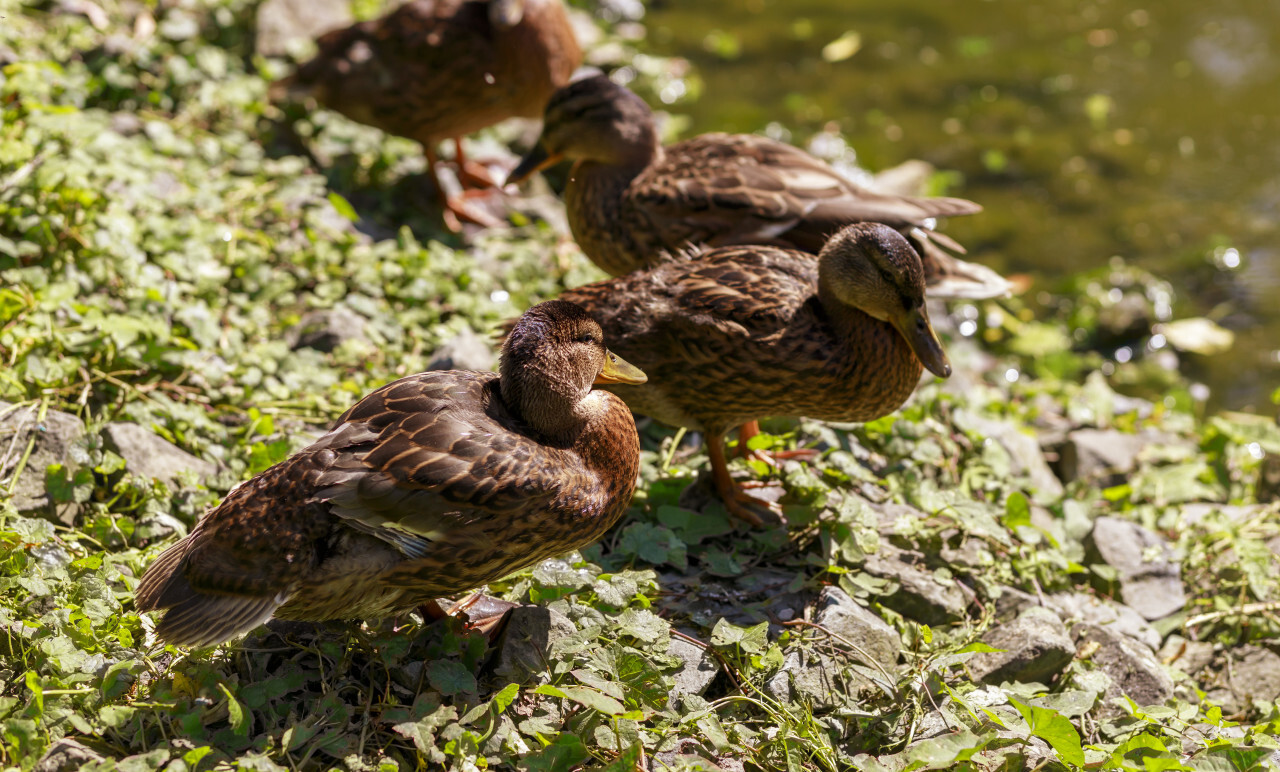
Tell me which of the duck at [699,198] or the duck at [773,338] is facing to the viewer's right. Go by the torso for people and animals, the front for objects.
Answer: the duck at [773,338]

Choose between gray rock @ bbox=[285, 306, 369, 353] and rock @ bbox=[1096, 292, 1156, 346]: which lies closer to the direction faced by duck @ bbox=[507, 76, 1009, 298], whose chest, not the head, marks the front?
the gray rock

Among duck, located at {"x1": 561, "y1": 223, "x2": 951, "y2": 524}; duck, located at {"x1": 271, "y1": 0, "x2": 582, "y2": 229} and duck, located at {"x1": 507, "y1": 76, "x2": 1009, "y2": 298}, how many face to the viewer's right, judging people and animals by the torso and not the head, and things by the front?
2

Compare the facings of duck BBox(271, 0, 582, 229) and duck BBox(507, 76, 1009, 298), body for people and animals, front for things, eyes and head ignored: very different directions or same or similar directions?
very different directions

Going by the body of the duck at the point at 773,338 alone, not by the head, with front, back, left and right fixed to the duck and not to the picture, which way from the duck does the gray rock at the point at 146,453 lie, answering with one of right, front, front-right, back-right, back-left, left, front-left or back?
back

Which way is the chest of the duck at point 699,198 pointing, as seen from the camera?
to the viewer's left

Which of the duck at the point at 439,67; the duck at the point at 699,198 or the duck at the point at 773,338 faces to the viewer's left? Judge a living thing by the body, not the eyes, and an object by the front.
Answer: the duck at the point at 699,198

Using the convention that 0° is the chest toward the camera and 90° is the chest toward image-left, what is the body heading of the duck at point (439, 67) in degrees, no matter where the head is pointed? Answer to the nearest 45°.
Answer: approximately 270°

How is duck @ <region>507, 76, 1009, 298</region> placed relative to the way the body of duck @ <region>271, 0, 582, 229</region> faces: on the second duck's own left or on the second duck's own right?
on the second duck's own right

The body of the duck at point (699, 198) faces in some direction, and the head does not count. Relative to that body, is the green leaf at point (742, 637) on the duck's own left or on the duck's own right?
on the duck's own left

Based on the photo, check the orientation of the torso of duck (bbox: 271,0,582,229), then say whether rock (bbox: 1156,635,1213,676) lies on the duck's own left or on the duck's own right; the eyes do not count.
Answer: on the duck's own right

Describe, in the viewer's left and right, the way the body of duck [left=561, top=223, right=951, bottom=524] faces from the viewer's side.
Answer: facing to the right of the viewer
